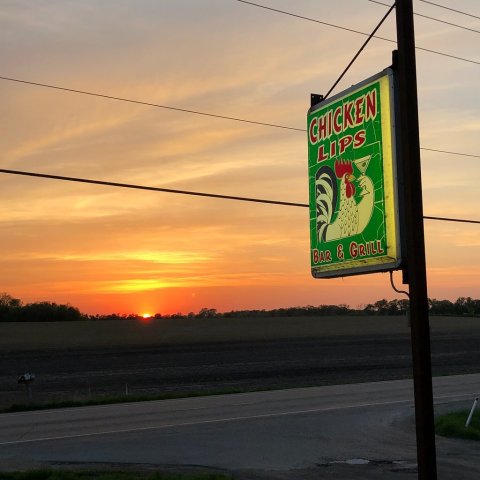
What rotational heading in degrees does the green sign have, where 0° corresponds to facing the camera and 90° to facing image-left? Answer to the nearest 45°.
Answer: approximately 45°
